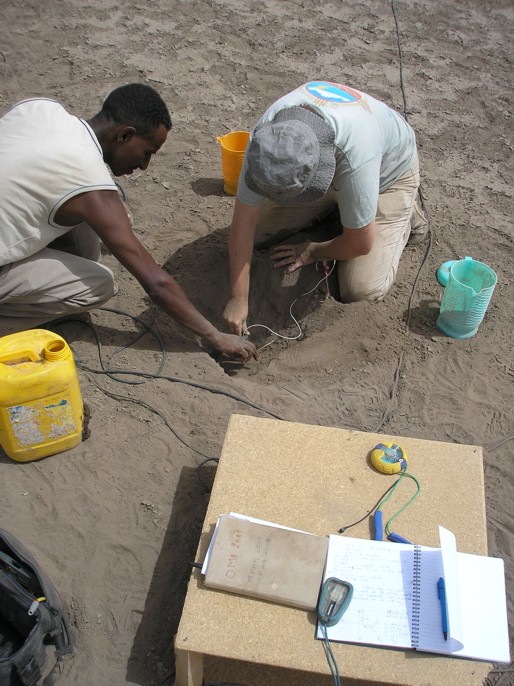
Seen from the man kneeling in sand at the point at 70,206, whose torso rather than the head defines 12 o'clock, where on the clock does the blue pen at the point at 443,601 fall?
The blue pen is roughly at 2 o'clock from the man kneeling in sand.

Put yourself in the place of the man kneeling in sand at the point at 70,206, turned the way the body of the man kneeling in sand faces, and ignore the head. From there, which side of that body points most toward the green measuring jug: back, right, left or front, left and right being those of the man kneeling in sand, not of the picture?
front

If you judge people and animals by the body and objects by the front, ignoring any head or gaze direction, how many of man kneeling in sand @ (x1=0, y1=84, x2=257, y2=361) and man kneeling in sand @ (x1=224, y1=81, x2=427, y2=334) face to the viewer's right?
1

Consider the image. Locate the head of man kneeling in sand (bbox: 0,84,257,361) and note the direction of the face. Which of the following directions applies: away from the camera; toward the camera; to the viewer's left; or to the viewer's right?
to the viewer's right

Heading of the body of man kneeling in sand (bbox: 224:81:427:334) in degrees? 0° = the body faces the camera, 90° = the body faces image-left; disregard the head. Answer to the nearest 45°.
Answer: approximately 45°

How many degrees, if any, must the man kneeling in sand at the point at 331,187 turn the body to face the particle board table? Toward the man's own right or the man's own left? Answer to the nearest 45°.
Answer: approximately 45° to the man's own left

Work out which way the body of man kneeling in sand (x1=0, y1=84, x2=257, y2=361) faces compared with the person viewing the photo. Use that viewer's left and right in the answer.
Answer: facing to the right of the viewer

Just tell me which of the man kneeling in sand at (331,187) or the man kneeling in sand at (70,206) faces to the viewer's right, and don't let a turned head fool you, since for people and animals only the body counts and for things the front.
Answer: the man kneeling in sand at (70,206)

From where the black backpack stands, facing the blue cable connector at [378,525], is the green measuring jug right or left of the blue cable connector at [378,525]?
left

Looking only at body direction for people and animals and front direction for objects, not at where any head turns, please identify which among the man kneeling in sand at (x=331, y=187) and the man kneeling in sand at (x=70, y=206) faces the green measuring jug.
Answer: the man kneeling in sand at (x=70, y=206)

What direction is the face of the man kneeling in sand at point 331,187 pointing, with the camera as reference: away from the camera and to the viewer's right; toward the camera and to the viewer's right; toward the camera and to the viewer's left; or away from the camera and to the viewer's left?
toward the camera and to the viewer's left

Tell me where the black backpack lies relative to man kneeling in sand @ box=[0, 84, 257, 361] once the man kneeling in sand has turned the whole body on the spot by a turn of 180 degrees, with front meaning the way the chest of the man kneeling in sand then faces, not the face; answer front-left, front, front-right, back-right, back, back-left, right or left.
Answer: left
